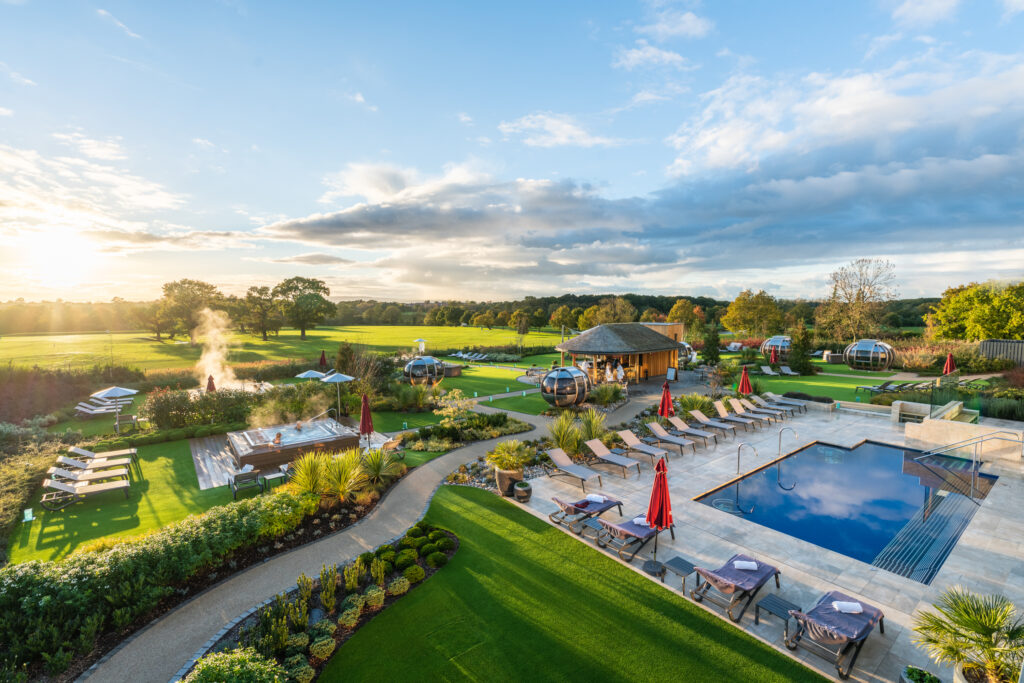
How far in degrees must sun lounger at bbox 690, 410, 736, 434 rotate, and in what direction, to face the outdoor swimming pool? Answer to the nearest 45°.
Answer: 0° — it already faces it

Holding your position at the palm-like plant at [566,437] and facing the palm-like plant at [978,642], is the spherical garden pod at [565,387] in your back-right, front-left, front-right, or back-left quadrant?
back-left

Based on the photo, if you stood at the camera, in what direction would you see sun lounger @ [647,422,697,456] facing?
facing the viewer and to the right of the viewer

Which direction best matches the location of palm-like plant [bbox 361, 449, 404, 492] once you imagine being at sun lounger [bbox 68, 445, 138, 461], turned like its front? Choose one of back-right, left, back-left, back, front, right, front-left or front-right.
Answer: front-right

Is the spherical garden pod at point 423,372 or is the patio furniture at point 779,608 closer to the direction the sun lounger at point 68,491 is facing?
the spherical garden pod

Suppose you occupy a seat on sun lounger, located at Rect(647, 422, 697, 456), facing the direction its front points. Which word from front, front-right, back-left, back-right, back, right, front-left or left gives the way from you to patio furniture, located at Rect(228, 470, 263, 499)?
right

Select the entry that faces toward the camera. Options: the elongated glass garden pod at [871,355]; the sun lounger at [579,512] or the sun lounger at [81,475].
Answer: the elongated glass garden pod

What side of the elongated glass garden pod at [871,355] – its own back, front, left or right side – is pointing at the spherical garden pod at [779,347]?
right

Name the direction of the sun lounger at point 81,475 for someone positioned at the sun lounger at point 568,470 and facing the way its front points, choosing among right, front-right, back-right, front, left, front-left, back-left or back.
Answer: back-right

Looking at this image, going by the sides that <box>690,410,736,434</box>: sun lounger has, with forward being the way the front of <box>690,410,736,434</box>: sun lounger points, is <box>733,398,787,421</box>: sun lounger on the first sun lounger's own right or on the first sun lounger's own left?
on the first sun lounger's own left

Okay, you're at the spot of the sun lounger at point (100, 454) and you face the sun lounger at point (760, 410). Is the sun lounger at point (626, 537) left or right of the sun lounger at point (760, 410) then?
right

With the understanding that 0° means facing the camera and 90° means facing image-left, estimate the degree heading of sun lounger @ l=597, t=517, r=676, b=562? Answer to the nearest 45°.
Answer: approximately 225°

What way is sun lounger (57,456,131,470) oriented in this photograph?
to the viewer's right

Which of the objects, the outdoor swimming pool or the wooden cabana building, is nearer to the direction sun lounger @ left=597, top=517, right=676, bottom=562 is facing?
the outdoor swimming pool
